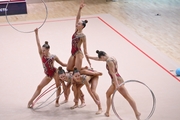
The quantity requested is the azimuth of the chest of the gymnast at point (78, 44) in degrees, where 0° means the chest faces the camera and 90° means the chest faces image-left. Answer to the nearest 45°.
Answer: approximately 45°
